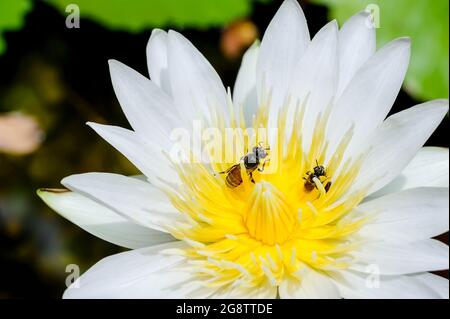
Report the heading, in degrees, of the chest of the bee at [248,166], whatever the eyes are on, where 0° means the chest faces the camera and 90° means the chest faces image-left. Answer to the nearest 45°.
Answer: approximately 270°

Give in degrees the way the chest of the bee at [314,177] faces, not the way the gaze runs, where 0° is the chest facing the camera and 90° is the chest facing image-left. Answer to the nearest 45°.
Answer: approximately 225°

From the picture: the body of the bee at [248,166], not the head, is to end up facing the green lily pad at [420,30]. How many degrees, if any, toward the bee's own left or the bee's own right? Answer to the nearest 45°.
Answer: approximately 45° to the bee's own left

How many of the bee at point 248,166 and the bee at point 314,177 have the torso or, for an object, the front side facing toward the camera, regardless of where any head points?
0
